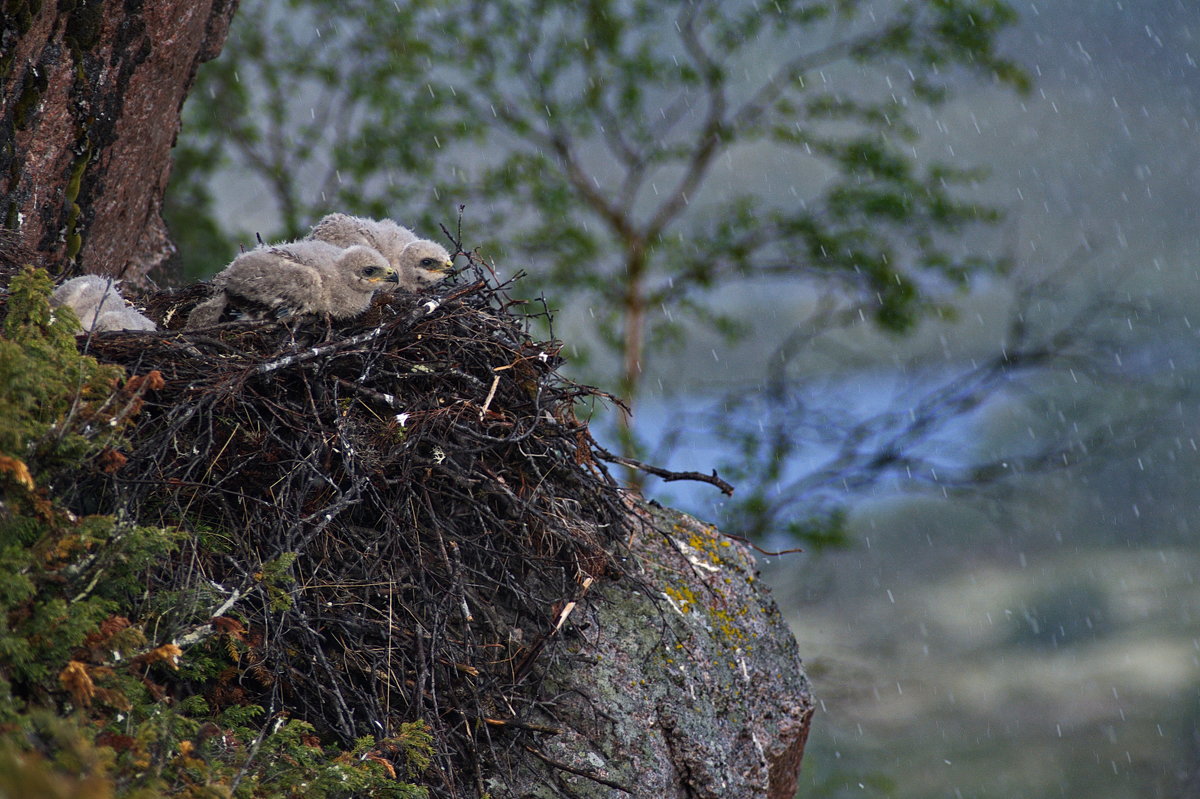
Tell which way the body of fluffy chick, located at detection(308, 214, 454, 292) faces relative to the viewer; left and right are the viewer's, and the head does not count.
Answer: facing to the right of the viewer

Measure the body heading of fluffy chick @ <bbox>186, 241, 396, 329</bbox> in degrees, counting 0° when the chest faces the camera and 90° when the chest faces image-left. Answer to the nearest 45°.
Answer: approximately 270°

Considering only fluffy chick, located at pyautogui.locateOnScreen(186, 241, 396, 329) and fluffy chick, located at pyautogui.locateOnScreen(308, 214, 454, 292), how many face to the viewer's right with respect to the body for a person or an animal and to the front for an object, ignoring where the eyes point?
2

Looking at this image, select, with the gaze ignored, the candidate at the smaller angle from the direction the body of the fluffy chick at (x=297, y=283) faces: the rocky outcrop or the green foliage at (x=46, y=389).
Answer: the rocky outcrop
